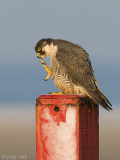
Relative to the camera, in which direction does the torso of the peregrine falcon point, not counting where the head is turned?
to the viewer's left
